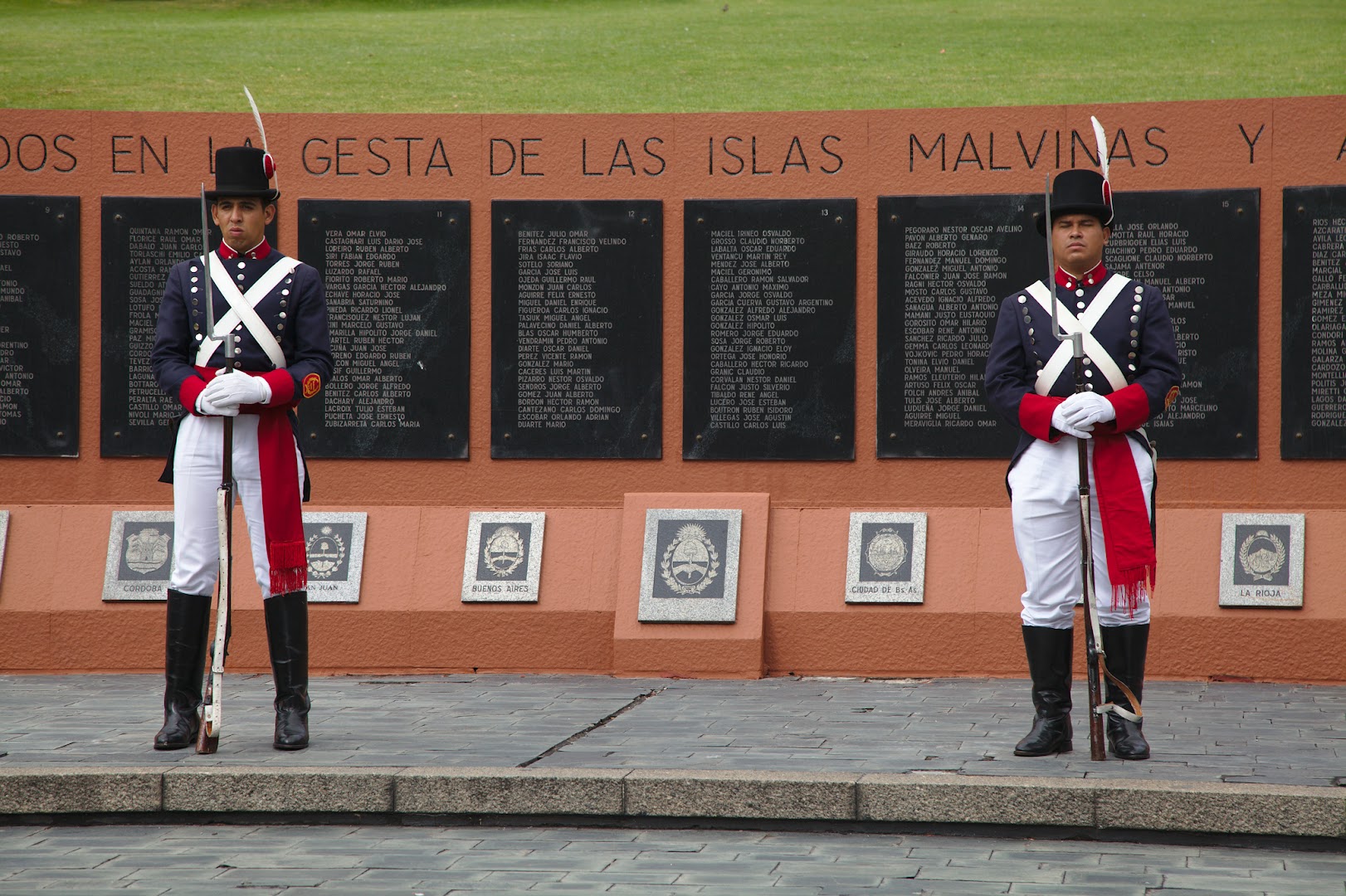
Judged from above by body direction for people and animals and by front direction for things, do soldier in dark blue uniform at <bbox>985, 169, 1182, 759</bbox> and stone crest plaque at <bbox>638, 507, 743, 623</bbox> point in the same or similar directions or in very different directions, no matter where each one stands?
same or similar directions

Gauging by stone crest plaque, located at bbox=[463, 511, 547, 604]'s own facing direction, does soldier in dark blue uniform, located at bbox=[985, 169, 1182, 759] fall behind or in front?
in front

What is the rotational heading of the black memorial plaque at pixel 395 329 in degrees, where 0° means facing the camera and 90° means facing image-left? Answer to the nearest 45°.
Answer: approximately 0°

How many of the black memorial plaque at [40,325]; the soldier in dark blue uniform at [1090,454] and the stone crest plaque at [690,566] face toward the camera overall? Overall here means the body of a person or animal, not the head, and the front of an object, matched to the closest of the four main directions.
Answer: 3

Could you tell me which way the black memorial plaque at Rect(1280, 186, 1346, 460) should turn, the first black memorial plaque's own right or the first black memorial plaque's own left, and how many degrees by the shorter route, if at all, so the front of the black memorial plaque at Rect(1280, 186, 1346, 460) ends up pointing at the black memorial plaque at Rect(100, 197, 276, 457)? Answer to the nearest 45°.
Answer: approximately 90° to the first black memorial plaque's own right

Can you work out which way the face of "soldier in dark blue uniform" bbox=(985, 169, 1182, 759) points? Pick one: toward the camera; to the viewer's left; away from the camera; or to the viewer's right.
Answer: toward the camera

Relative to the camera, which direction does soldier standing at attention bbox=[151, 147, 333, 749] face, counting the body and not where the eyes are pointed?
toward the camera

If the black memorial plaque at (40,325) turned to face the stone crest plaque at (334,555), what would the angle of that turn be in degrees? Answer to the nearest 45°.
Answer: approximately 45° to its left

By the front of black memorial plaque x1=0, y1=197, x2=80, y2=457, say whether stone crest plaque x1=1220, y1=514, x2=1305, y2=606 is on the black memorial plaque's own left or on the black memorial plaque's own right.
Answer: on the black memorial plaque's own left

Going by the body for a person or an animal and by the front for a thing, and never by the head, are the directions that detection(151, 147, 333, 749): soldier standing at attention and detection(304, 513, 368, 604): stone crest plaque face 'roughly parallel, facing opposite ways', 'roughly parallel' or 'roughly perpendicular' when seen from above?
roughly parallel

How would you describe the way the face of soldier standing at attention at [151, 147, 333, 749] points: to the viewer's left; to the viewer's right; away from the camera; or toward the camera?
toward the camera

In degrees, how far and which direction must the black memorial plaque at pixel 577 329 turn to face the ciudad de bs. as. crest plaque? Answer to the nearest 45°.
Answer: approximately 90° to its left

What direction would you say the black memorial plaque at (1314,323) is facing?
toward the camera

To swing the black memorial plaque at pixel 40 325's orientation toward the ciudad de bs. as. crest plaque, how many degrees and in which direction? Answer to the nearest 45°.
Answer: approximately 45° to its left

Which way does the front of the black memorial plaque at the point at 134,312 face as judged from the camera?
facing the viewer

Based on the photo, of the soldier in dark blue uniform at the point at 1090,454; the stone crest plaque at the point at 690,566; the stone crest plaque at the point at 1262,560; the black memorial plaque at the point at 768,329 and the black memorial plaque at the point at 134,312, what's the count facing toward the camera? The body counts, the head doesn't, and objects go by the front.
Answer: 5

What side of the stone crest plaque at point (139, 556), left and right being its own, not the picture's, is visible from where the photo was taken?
front
